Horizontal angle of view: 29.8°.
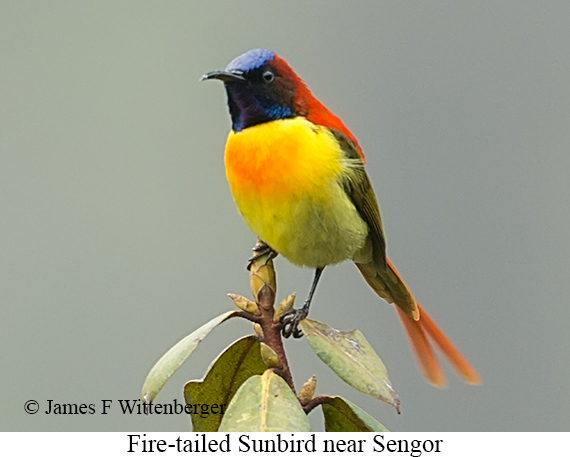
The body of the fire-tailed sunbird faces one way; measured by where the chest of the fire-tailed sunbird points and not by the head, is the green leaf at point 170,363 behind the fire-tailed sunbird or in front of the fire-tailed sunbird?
in front

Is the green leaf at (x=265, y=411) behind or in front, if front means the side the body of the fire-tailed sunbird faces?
in front

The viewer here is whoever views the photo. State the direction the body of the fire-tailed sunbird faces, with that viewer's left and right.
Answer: facing the viewer and to the left of the viewer
